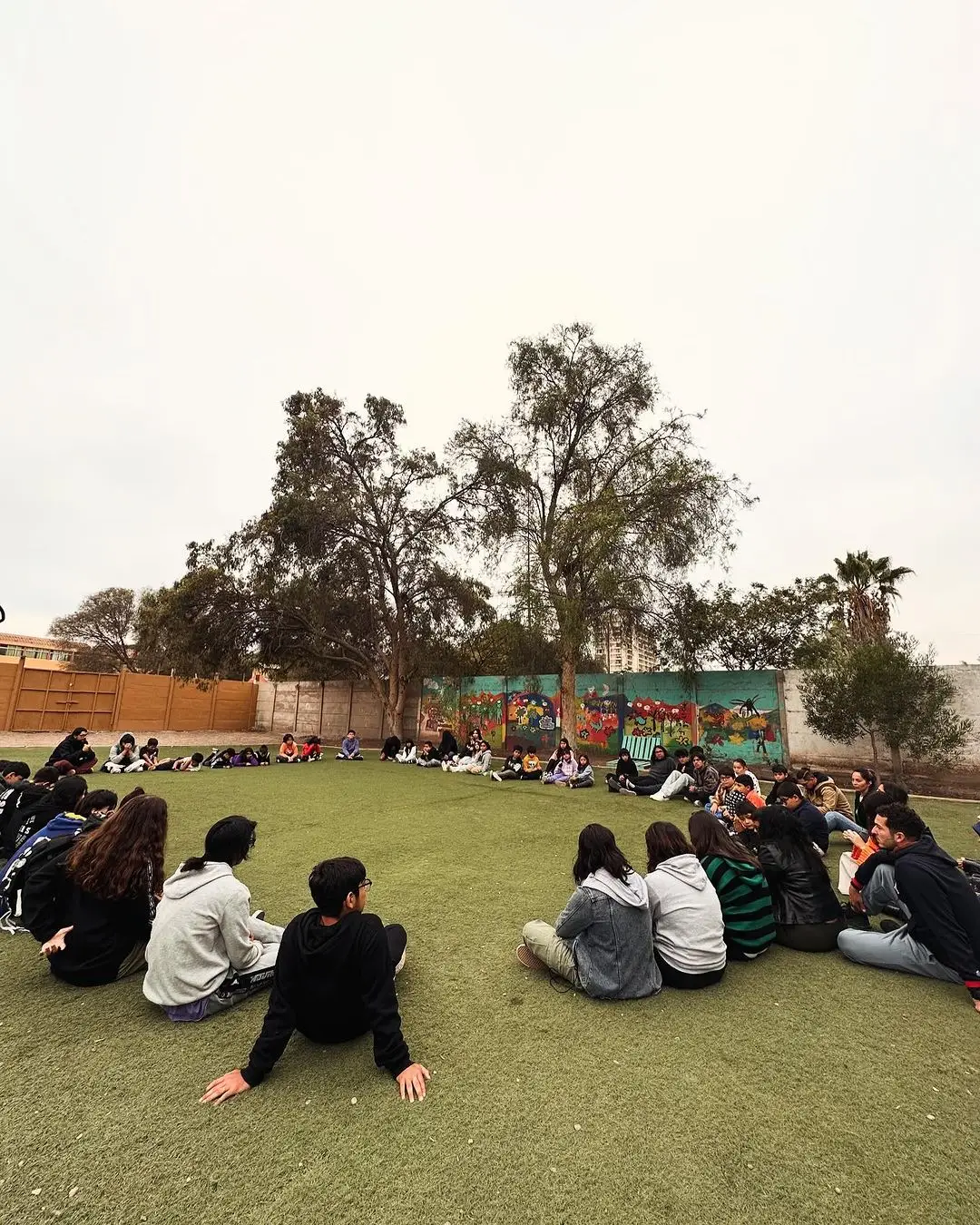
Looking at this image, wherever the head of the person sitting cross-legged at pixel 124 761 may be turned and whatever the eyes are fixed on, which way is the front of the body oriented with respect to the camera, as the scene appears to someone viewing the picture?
toward the camera

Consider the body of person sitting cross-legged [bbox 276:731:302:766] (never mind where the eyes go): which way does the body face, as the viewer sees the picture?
toward the camera

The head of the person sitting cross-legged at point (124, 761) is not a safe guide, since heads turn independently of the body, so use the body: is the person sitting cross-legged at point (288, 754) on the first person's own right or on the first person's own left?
on the first person's own left

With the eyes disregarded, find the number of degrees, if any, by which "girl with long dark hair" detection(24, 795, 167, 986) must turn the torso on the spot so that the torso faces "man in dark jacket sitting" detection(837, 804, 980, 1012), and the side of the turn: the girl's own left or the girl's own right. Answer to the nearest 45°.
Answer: approximately 90° to the girl's own right

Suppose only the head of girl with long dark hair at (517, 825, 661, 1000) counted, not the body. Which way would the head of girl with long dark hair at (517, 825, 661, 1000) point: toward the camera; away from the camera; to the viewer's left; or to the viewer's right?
away from the camera

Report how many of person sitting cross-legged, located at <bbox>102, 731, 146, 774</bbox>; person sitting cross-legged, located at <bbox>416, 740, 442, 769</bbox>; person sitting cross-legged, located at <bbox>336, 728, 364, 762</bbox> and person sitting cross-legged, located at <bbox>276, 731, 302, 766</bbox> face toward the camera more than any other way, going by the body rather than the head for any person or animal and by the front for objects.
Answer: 4

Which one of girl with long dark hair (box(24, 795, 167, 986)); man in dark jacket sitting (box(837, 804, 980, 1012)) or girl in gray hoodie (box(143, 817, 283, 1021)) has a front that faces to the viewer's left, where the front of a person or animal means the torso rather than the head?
the man in dark jacket sitting

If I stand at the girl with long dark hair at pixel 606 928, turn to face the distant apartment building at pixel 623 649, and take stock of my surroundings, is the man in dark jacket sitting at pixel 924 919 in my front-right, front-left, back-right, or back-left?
front-right

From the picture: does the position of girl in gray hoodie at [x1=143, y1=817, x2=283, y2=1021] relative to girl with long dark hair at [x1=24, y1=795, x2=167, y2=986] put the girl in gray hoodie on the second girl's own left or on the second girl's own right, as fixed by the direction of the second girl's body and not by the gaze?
on the second girl's own right

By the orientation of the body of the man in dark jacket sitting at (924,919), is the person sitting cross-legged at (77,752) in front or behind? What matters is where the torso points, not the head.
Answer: in front

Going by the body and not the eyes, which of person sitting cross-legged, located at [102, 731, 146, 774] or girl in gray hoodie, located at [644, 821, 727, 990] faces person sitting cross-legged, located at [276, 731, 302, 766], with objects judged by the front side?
the girl in gray hoodie

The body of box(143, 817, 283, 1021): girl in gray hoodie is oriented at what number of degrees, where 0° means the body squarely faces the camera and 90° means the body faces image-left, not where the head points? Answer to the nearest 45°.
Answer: approximately 225°

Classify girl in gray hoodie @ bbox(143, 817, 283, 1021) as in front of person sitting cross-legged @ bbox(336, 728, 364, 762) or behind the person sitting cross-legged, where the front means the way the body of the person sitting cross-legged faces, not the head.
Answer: in front

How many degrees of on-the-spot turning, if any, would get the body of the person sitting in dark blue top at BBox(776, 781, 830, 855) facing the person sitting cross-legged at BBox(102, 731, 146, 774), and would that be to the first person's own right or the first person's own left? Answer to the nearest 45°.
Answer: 0° — they already face them

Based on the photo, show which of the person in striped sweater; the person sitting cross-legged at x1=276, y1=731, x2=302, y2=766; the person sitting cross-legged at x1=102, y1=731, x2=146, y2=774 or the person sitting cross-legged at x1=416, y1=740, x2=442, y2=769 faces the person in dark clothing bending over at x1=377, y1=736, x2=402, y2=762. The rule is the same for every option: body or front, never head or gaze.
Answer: the person in striped sweater

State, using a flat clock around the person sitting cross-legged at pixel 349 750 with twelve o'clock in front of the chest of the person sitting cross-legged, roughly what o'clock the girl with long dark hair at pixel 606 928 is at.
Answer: The girl with long dark hair is roughly at 12 o'clock from the person sitting cross-legged.

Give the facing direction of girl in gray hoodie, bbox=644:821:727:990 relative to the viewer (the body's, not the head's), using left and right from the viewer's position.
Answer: facing away from the viewer and to the left of the viewer

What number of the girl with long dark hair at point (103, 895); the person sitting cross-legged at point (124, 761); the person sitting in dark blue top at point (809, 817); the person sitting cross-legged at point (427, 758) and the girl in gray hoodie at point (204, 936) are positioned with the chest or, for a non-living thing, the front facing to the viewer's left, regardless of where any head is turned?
1

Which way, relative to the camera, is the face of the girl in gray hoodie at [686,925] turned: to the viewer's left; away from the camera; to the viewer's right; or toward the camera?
away from the camera

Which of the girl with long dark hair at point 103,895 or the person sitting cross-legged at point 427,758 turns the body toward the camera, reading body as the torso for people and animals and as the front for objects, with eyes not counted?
the person sitting cross-legged

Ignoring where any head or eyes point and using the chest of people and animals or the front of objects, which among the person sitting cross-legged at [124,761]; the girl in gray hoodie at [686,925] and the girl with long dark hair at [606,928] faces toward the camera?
the person sitting cross-legged
